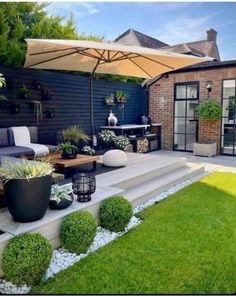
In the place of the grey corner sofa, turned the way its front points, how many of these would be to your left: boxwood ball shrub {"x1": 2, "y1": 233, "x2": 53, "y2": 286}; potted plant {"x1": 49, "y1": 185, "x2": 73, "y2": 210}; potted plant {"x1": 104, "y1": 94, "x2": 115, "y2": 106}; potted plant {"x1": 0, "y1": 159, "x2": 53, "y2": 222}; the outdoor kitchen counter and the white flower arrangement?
3

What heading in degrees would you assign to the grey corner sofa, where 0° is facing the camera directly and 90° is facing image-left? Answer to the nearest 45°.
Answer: approximately 315°

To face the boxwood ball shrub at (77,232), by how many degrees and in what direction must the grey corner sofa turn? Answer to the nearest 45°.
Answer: approximately 45° to its right

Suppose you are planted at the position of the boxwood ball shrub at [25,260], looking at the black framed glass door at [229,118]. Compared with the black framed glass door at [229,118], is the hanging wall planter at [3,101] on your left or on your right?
left

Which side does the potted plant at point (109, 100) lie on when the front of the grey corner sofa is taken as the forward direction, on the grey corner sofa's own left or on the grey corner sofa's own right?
on the grey corner sofa's own left

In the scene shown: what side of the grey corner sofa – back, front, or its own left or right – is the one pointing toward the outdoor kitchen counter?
left

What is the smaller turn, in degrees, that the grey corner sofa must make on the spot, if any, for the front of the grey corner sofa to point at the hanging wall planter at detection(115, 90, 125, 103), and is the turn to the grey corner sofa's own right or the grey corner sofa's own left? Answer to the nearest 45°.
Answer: approximately 90° to the grey corner sofa's own left
